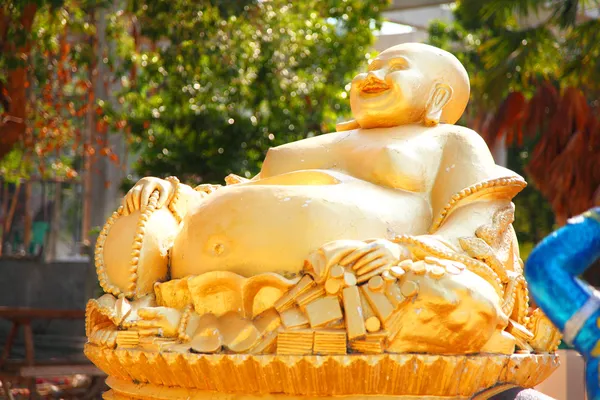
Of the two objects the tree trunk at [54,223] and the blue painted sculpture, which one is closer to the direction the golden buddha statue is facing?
the blue painted sculpture

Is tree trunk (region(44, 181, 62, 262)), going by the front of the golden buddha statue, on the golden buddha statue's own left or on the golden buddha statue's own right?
on the golden buddha statue's own right

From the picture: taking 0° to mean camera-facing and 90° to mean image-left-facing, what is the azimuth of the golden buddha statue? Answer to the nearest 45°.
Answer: approximately 45°

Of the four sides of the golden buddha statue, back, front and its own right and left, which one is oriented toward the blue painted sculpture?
left
